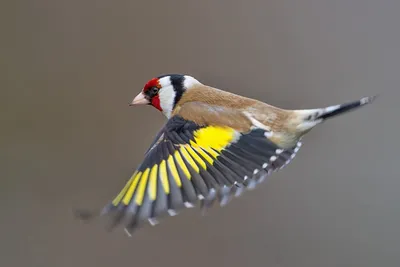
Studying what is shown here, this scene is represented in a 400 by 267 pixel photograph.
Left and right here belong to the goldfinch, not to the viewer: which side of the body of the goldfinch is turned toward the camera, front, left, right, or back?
left
